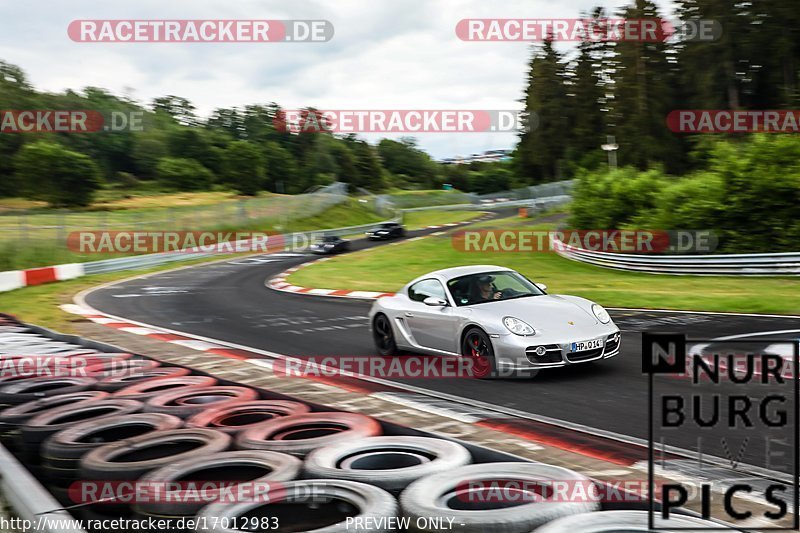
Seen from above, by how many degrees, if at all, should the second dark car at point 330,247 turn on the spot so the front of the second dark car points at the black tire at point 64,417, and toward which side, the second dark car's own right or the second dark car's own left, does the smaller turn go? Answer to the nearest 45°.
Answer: approximately 45° to the second dark car's own left

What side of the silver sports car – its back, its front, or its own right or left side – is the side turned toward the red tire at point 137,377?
right

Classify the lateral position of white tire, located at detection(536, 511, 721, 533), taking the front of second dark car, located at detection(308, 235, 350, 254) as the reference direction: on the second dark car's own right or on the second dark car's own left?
on the second dark car's own left

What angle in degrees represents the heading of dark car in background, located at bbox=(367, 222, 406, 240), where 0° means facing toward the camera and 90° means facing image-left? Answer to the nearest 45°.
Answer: approximately 45°

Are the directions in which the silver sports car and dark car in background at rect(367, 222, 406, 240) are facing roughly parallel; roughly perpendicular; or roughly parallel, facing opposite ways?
roughly perpendicular

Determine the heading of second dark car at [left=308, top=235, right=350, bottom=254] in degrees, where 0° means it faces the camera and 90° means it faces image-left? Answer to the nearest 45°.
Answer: approximately 45°

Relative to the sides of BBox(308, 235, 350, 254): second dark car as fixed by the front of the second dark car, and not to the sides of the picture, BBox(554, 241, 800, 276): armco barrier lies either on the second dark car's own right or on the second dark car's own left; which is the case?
on the second dark car's own left
